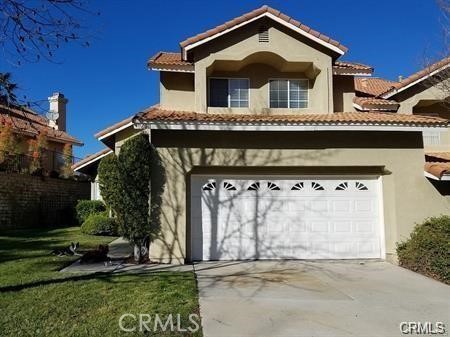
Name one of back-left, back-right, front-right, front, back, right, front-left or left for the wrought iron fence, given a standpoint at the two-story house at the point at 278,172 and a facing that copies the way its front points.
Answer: back-right

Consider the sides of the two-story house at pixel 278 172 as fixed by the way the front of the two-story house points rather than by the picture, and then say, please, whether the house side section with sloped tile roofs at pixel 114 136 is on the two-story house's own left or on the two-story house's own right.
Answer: on the two-story house's own right

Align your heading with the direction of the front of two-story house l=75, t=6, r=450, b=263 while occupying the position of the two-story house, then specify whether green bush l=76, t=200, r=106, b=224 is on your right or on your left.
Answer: on your right

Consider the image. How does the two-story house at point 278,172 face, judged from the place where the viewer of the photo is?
facing the viewer

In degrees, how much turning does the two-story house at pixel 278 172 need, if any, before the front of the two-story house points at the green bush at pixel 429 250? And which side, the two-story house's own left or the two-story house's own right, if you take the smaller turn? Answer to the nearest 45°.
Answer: approximately 90° to the two-story house's own left

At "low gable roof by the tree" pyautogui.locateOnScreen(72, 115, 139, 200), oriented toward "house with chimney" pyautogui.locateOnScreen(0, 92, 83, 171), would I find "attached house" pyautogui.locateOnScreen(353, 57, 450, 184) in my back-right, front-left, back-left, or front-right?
back-right
